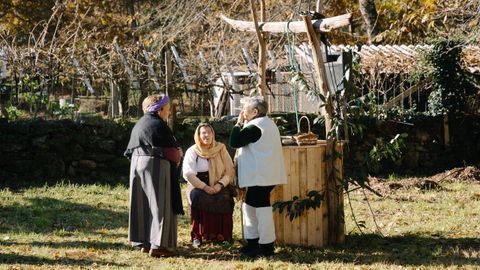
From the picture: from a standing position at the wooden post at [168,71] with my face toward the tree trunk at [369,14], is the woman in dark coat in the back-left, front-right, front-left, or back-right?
back-right

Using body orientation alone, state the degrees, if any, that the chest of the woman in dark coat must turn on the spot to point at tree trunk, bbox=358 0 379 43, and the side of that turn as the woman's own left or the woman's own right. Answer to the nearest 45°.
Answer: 0° — they already face it

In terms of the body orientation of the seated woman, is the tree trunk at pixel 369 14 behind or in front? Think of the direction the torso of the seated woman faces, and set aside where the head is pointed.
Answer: behind

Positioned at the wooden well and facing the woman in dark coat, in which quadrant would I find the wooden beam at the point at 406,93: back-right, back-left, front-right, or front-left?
back-right

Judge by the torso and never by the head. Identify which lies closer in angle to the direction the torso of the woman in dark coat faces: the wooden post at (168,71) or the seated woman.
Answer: the seated woman

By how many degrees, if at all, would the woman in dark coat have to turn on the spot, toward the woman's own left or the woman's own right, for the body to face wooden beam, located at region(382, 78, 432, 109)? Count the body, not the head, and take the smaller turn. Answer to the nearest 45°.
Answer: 0° — they already face it

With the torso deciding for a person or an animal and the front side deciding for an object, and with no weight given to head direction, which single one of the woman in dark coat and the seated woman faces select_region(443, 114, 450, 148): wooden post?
the woman in dark coat

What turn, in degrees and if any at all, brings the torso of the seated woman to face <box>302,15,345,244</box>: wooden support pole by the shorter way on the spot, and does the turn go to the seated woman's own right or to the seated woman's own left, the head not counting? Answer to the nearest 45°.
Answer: approximately 90° to the seated woman's own left

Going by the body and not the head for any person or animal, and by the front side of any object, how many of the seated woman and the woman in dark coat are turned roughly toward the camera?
1

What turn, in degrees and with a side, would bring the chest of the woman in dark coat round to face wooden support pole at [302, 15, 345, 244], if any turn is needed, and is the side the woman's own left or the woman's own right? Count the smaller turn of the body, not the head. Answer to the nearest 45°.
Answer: approximately 45° to the woman's own right

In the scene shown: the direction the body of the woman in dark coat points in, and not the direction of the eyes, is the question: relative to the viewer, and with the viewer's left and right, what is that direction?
facing away from the viewer and to the right of the viewer

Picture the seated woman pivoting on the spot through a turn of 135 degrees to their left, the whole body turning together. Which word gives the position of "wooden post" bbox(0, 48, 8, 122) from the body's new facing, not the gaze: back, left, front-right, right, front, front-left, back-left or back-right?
left

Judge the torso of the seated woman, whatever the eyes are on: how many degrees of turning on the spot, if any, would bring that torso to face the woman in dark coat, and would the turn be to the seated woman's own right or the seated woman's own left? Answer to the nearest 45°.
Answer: approximately 45° to the seated woman's own right
